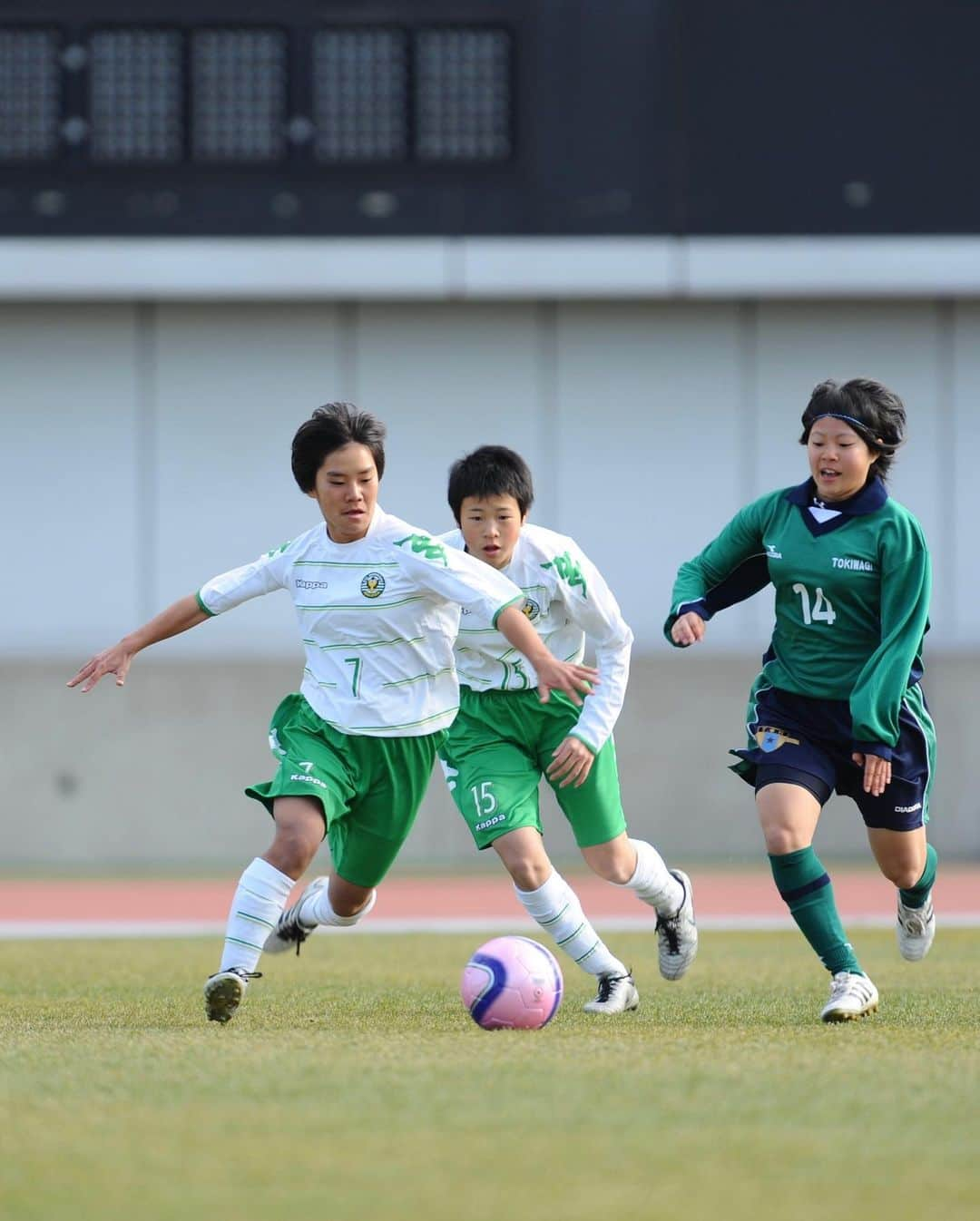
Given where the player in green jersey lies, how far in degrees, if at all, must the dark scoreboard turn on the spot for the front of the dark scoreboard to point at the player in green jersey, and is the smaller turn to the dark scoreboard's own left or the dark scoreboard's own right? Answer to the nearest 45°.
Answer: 0° — it already faces them

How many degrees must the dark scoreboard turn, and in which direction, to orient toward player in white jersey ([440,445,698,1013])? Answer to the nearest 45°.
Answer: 0° — it already faces them

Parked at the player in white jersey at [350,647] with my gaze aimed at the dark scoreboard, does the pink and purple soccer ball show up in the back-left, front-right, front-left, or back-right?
back-right

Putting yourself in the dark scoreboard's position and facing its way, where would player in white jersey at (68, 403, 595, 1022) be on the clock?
The player in white jersey is roughly at 12 o'clock from the dark scoreboard.

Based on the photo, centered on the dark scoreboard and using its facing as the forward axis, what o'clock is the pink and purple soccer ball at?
The pink and purple soccer ball is roughly at 12 o'clock from the dark scoreboard.

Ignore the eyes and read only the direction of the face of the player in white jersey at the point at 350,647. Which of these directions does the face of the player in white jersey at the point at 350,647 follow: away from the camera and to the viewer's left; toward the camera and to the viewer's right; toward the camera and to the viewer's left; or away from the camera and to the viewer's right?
toward the camera and to the viewer's right

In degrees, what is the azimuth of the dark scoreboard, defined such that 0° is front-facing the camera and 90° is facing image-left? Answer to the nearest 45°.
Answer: approximately 0°
